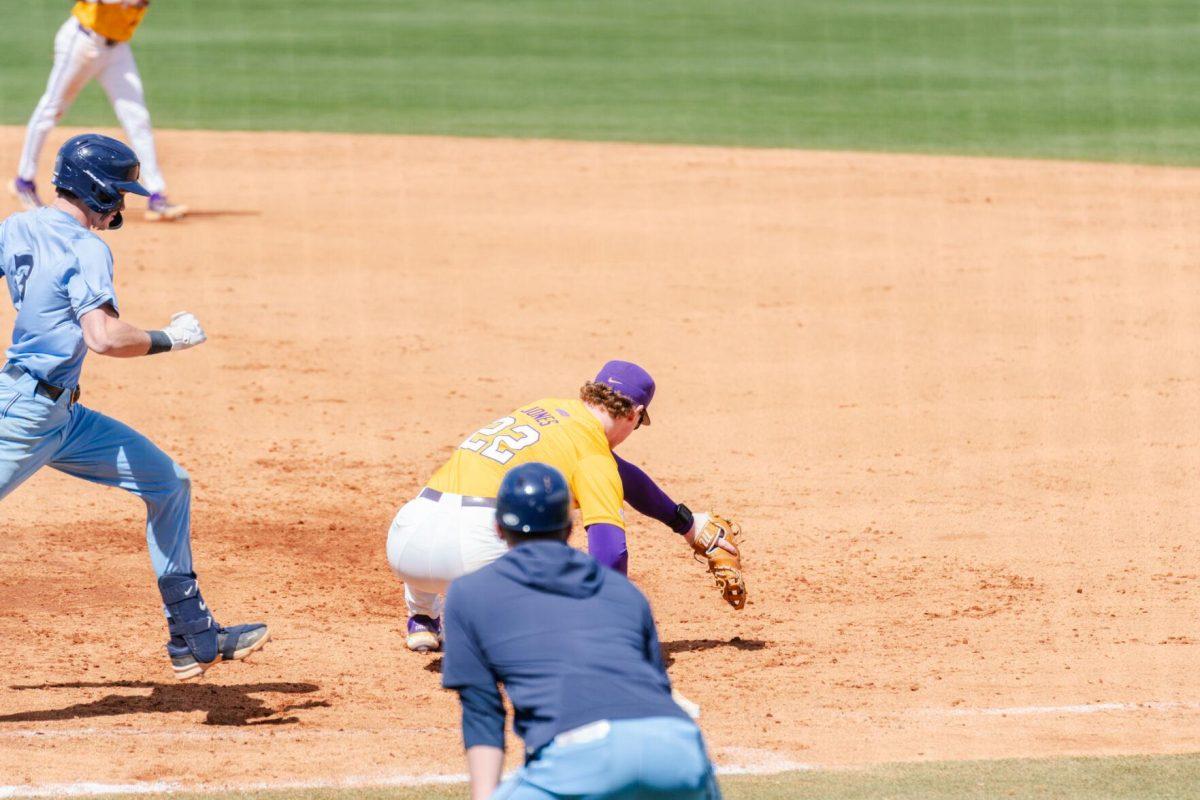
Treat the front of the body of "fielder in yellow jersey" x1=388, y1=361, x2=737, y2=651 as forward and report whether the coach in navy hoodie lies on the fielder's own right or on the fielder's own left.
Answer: on the fielder's own right

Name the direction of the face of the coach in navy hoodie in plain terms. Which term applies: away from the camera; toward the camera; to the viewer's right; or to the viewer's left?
away from the camera

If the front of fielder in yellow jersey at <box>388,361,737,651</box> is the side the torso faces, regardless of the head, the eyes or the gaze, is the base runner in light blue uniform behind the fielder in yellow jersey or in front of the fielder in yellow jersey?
behind

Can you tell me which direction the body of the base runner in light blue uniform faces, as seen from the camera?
to the viewer's right

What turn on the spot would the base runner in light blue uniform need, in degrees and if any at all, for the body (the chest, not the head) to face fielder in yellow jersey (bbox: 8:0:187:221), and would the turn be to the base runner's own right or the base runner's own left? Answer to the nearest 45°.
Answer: approximately 90° to the base runner's own left

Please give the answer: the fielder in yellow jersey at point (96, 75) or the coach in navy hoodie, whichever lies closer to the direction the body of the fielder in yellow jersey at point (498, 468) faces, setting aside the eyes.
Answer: the fielder in yellow jersey
